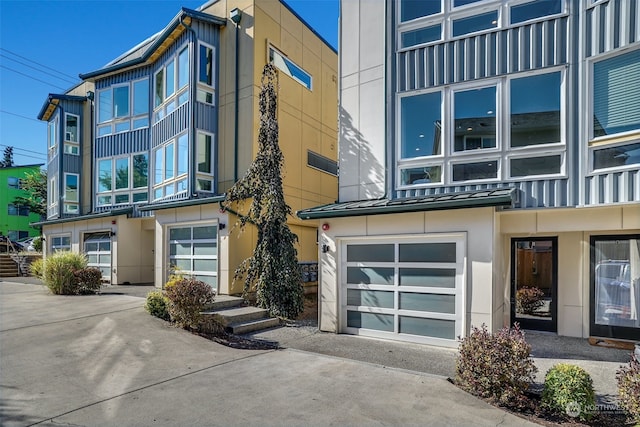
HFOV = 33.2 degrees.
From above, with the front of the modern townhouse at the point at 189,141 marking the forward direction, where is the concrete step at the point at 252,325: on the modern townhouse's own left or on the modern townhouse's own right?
on the modern townhouse's own left

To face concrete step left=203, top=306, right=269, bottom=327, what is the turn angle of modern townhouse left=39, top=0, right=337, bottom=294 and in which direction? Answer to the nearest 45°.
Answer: approximately 45° to its left

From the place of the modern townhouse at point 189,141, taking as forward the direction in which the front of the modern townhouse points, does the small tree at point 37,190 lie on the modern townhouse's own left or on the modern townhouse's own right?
on the modern townhouse's own right

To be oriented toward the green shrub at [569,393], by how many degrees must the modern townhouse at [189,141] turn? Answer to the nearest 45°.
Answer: approximately 45° to its left

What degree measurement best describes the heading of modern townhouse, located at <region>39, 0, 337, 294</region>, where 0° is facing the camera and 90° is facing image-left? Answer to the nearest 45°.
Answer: approximately 45°

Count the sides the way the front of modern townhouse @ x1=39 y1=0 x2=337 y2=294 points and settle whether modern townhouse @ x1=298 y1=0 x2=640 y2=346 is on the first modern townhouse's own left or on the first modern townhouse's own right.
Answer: on the first modern townhouse's own left
